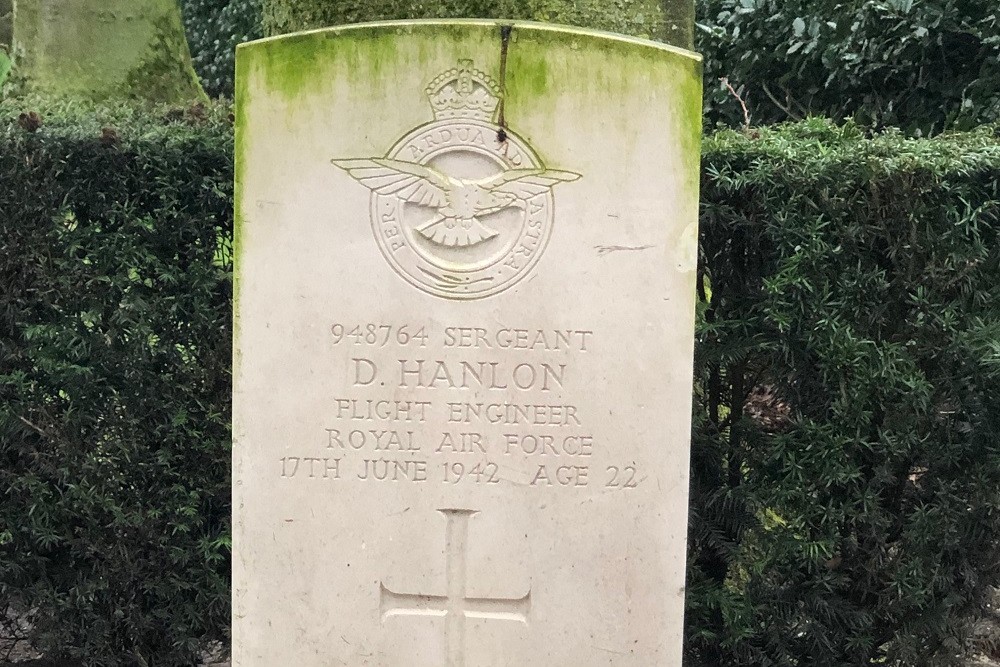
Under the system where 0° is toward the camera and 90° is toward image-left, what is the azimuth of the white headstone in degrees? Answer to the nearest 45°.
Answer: approximately 0°

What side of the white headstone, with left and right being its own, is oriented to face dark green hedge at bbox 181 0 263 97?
back

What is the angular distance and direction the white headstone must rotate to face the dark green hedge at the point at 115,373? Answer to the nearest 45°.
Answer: approximately 135° to its right

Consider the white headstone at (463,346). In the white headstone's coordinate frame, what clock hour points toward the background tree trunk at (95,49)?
The background tree trunk is roughly at 5 o'clock from the white headstone.

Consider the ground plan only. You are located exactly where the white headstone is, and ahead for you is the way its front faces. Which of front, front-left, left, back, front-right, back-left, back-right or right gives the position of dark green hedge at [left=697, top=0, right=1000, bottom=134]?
back-left
